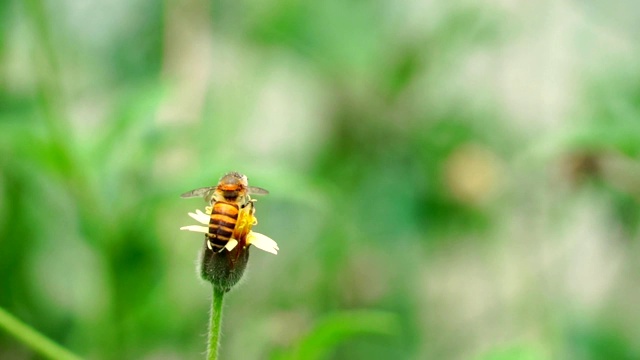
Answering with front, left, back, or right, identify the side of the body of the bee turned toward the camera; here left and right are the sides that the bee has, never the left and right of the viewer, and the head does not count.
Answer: back
